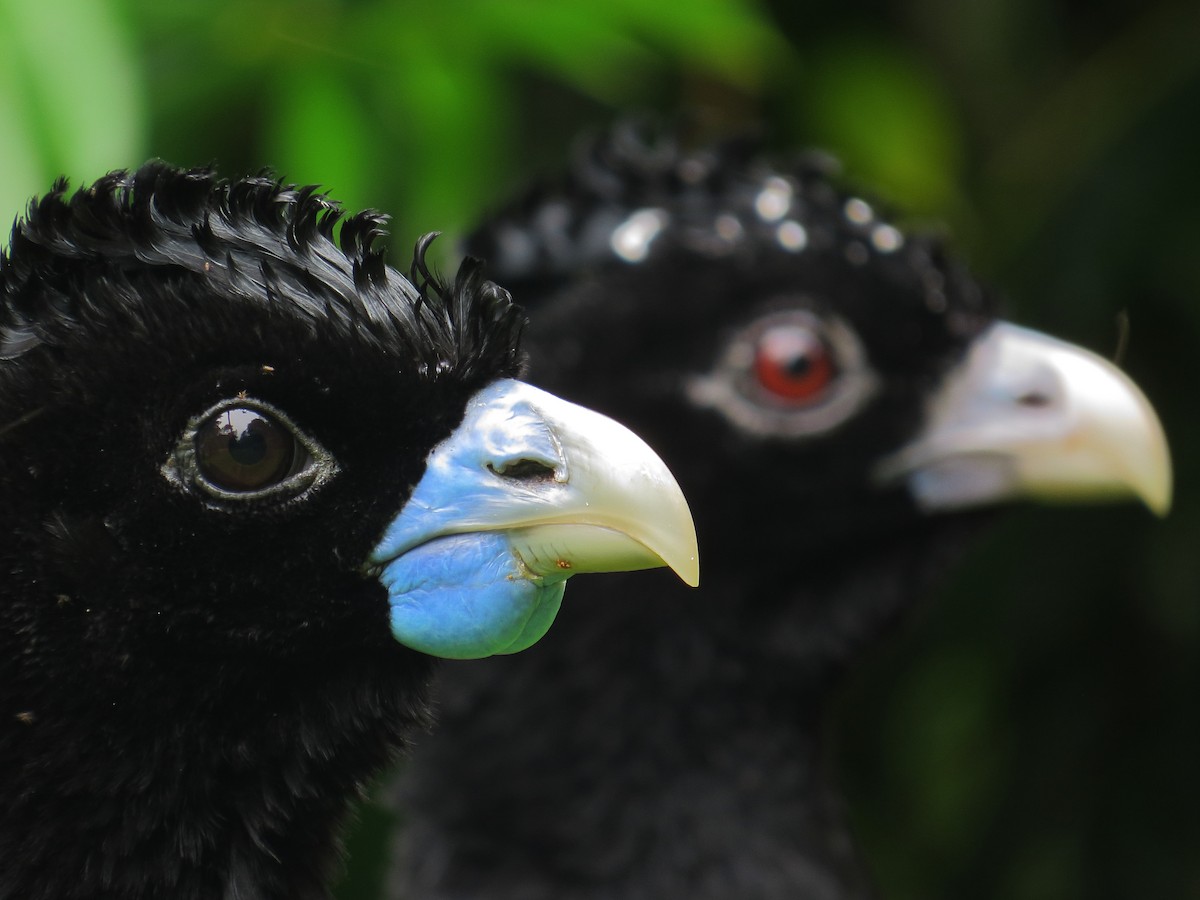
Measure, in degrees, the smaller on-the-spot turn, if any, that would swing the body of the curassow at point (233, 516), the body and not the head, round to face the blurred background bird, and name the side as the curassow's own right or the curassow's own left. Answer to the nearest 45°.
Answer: approximately 45° to the curassow's own left

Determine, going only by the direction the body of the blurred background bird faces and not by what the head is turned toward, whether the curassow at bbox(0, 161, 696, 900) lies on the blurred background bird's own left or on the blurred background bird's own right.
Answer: on the blurred background bird's own right

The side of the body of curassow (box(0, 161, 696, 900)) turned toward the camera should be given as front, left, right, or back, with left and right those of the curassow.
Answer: right

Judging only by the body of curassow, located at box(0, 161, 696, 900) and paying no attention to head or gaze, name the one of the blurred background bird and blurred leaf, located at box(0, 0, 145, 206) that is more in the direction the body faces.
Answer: the blurred background bird

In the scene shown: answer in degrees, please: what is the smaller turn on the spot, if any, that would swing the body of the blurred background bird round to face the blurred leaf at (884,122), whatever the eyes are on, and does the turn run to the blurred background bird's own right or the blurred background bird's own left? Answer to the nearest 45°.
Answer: approximately 90° to the blurred background bird's own left

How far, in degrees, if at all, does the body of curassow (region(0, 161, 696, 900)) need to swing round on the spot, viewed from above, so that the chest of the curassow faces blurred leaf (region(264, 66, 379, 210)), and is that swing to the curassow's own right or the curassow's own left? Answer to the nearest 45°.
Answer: approximately 90° to the curassow's own left

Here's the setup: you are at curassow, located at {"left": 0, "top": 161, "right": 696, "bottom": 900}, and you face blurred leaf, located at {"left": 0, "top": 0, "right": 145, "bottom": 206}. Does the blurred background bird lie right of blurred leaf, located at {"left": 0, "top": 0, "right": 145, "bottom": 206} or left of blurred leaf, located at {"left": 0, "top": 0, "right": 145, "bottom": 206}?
right

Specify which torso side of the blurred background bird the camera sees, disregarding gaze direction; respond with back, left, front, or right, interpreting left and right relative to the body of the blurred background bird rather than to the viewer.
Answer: right

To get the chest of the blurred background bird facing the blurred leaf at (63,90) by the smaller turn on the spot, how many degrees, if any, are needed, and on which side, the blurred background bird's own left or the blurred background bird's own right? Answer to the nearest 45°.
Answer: approximately 180°
